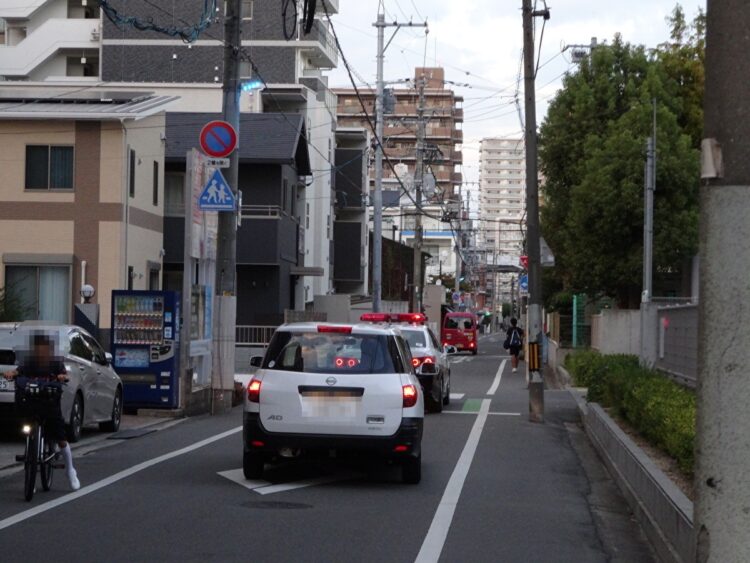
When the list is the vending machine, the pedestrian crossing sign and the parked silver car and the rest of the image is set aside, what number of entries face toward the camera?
2

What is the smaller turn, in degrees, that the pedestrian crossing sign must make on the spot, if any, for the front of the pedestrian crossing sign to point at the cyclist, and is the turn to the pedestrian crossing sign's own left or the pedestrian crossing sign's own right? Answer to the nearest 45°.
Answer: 0° — it already faces them

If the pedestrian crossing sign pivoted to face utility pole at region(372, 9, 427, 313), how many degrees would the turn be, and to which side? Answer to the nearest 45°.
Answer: approximately 180°

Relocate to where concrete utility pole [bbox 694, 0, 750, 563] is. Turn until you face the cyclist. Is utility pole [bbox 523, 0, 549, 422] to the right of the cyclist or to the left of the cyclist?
right

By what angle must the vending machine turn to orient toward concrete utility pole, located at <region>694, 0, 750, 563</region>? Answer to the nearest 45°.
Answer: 0° — it already faces it

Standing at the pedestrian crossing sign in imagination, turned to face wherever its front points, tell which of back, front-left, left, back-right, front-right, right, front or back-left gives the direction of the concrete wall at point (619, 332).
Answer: back-left

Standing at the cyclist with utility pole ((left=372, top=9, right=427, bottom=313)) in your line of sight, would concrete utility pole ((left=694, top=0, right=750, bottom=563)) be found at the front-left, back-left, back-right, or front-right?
back-right
